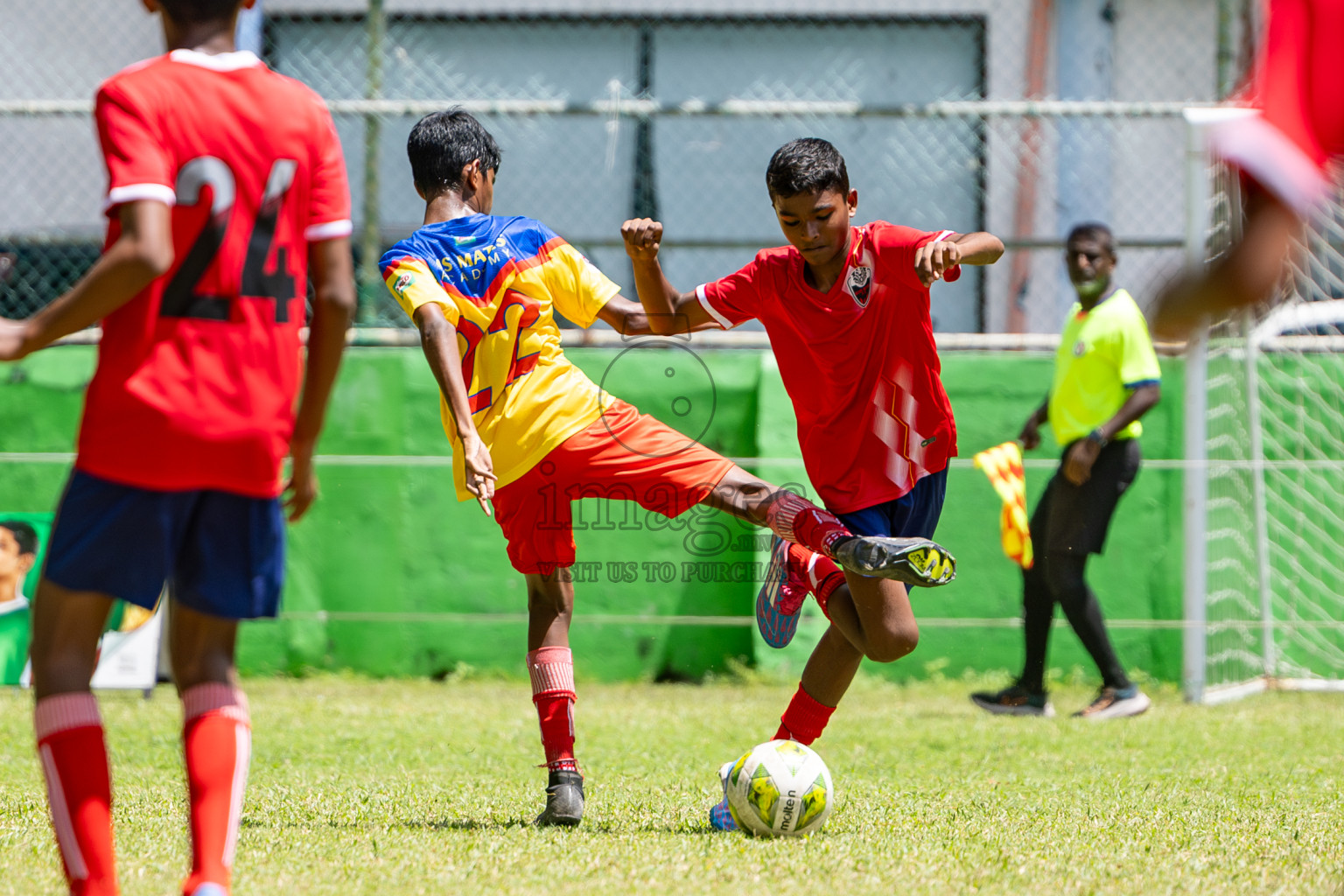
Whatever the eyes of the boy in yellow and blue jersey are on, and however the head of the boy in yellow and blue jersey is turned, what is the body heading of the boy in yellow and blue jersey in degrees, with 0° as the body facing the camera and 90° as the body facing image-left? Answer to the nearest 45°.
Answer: approximately 225°

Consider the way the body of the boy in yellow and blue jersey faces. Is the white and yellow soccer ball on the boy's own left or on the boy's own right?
on the boy's own right

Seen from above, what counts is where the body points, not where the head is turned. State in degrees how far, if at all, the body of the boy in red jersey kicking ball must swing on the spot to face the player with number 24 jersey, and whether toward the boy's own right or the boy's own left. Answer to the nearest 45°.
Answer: approximately 45° to the boy's own right

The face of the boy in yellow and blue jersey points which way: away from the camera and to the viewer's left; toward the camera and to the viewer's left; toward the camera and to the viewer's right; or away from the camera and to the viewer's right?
away from the camera and to the viewer's right

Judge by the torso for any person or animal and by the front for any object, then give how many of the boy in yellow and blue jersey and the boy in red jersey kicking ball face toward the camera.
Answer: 1

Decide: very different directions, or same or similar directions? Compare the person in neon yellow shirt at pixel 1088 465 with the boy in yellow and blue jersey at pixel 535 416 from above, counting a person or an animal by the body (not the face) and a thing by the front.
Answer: very different directions

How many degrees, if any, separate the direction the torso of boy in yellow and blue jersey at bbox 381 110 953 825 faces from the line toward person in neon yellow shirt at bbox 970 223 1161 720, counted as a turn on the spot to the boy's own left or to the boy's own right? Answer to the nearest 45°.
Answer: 0° — they already face them

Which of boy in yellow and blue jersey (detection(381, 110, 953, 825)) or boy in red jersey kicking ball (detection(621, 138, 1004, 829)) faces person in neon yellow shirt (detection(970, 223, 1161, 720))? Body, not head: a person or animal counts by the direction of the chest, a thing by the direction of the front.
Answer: the boy in yellow and blue jersey

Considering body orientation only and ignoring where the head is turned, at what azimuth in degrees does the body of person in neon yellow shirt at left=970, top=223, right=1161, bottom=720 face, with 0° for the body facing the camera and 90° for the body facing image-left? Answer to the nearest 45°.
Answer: approximately 45°

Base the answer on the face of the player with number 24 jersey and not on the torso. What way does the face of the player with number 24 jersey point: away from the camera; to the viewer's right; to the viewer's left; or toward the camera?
away from the camera
